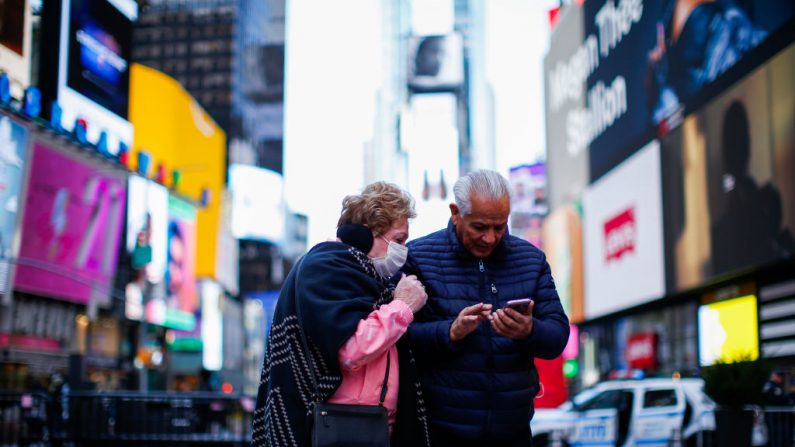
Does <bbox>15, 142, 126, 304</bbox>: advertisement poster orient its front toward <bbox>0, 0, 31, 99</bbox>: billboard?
no

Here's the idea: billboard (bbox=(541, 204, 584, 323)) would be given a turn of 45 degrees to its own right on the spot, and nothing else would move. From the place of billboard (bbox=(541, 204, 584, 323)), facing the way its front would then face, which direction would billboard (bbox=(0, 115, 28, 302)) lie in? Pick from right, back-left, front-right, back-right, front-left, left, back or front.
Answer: front-left

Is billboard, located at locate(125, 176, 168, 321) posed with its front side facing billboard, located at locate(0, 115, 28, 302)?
no

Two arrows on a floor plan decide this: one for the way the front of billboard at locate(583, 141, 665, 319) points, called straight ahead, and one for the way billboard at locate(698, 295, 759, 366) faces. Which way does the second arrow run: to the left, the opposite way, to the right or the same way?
the same way

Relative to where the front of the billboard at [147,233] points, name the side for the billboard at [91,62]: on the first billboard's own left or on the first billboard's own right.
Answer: on the first billboard's own right

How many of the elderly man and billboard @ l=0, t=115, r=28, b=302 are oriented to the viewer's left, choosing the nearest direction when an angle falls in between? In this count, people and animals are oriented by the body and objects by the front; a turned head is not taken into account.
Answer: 0

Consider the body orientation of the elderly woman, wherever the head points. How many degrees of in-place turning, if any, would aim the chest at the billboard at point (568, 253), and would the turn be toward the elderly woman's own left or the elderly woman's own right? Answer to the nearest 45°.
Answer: approximately 90° to the elderly woman's own left

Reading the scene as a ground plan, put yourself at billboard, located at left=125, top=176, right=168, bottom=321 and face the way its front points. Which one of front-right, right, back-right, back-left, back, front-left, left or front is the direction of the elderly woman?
front-right

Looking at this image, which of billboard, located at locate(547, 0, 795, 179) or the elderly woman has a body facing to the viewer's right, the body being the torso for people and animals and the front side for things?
the elderly woman

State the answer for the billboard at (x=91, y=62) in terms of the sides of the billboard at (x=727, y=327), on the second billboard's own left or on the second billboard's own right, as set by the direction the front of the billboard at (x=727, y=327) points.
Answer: on the second billboard's own right

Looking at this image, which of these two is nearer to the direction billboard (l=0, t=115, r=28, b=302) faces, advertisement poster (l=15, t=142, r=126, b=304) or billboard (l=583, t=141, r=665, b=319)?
the billboard

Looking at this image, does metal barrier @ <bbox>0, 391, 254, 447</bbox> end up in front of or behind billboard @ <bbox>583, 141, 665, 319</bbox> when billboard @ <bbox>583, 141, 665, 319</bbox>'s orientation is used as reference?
in front

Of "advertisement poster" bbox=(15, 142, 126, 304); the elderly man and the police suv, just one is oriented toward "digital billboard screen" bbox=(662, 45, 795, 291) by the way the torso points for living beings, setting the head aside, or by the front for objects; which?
the advertisement poster

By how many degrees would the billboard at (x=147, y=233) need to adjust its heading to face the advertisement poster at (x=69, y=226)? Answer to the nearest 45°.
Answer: approximately 45° to its right

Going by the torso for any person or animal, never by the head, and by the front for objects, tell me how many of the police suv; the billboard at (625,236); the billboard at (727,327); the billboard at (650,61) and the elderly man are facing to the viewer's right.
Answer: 0

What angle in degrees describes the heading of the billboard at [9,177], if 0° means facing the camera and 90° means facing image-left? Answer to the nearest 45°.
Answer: approximately 315°

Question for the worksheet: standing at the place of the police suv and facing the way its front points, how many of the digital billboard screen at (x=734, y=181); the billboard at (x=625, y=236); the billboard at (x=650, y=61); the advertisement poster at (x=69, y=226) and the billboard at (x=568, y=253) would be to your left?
0

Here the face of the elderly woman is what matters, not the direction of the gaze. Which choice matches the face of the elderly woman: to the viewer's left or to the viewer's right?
to the viewer's right

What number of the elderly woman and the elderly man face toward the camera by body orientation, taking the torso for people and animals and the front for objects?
1

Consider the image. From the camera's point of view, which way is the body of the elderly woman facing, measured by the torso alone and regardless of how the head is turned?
to the viewer's right

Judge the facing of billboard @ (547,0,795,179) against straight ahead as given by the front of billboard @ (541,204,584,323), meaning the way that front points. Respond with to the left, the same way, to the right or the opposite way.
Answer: the same way
